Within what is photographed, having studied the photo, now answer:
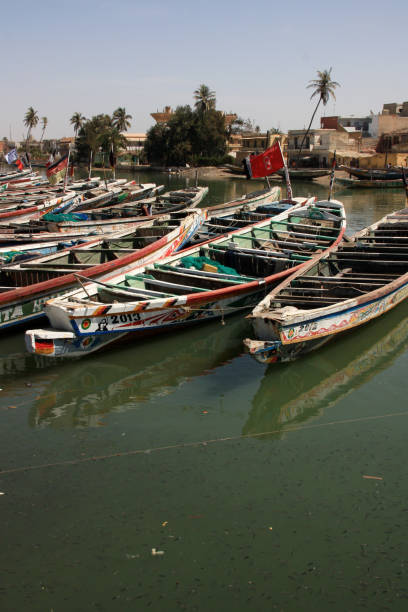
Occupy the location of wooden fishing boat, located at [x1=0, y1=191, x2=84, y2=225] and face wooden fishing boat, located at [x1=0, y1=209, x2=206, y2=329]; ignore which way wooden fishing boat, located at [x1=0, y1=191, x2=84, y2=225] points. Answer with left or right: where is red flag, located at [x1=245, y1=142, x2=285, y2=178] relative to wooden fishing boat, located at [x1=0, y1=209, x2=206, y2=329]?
left

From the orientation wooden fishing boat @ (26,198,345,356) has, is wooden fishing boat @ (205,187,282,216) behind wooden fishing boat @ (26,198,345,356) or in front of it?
behind

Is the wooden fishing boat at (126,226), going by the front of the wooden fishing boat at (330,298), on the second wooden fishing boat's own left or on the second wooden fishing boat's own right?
on the second wooden fishing boat's own right

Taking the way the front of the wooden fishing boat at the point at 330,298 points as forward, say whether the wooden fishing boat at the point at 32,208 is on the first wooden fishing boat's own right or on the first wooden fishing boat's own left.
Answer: on the first wooden fishing boat's own right
